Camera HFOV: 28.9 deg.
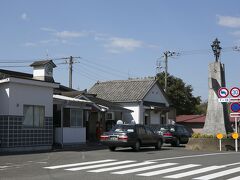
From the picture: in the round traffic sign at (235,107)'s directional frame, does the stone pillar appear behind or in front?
behind

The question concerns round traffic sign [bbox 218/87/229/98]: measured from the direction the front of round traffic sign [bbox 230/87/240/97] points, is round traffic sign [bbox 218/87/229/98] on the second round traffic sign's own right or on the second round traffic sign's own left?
on the second round traffic sign's own right

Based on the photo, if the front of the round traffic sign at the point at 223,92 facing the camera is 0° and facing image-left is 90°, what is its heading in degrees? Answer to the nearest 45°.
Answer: approximately 0°

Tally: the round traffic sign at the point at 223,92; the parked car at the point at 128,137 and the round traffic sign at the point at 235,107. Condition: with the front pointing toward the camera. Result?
2

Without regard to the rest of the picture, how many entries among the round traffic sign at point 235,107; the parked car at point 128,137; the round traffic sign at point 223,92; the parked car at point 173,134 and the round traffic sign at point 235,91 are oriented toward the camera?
3

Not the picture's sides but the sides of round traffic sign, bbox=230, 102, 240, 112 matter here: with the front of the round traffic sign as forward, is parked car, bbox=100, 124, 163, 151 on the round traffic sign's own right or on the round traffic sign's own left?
on the round traffic sign's own right
